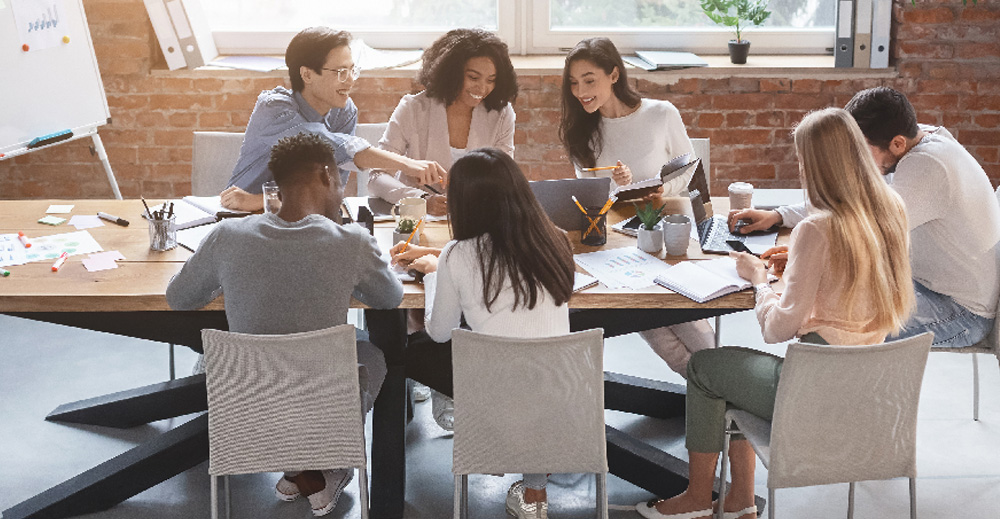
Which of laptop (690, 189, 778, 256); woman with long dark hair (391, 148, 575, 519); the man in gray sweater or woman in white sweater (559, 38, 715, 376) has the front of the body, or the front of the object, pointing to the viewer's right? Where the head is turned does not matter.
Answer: the laptop

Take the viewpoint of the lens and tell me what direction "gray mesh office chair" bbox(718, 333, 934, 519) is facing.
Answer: facing away from the viewer and to the left of the viewer

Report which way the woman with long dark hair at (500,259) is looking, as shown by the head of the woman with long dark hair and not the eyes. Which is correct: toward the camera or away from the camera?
away from the camera

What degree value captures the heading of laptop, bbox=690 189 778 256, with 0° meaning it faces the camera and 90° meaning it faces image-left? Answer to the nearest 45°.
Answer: approximately 270°

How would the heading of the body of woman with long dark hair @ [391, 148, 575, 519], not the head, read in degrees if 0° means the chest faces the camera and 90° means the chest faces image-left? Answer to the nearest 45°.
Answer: approximately 135°

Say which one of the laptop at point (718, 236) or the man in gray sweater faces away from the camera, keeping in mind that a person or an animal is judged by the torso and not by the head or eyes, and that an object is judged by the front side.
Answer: the man in gray sweater
